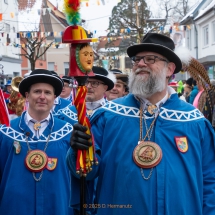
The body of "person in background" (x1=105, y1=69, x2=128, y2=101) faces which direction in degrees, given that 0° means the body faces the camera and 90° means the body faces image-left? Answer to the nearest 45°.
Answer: approximately 45°

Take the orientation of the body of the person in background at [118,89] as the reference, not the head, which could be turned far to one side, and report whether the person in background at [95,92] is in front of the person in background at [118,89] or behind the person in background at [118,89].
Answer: in front

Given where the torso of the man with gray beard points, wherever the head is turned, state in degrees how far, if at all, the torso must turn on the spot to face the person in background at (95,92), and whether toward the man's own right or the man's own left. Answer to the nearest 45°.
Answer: approximately 180°

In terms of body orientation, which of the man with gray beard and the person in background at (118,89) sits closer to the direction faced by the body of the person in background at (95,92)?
the man with gray beard

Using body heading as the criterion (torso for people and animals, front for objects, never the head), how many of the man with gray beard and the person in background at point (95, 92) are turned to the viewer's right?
0

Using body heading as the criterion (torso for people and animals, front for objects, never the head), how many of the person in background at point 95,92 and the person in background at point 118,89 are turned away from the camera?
0

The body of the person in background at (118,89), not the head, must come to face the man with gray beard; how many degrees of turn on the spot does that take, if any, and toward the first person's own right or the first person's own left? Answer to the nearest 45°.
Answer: approximately 45° to the first person's own left

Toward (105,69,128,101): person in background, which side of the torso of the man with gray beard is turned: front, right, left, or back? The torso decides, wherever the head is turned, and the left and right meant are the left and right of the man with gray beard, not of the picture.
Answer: back

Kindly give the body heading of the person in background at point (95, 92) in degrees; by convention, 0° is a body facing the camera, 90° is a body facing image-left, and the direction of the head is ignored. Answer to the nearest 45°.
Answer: approximately 45°
